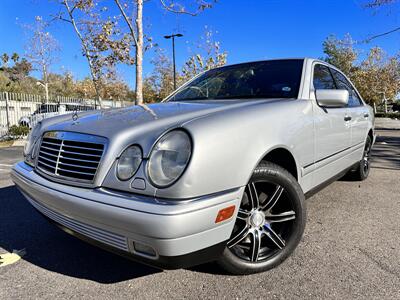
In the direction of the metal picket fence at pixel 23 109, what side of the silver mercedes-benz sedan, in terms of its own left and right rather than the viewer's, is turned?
right

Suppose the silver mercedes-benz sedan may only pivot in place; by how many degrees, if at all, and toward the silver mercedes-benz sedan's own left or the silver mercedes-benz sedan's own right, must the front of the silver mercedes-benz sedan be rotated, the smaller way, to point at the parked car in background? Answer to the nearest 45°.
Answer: approximately 90° to the silver mercedes-benz sedan's own right

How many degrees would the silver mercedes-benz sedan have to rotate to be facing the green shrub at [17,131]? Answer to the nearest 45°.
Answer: approximately 90° to its right

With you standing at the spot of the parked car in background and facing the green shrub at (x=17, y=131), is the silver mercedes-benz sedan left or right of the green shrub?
left

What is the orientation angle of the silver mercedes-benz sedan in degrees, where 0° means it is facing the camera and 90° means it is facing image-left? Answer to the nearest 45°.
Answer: approximately 45°
